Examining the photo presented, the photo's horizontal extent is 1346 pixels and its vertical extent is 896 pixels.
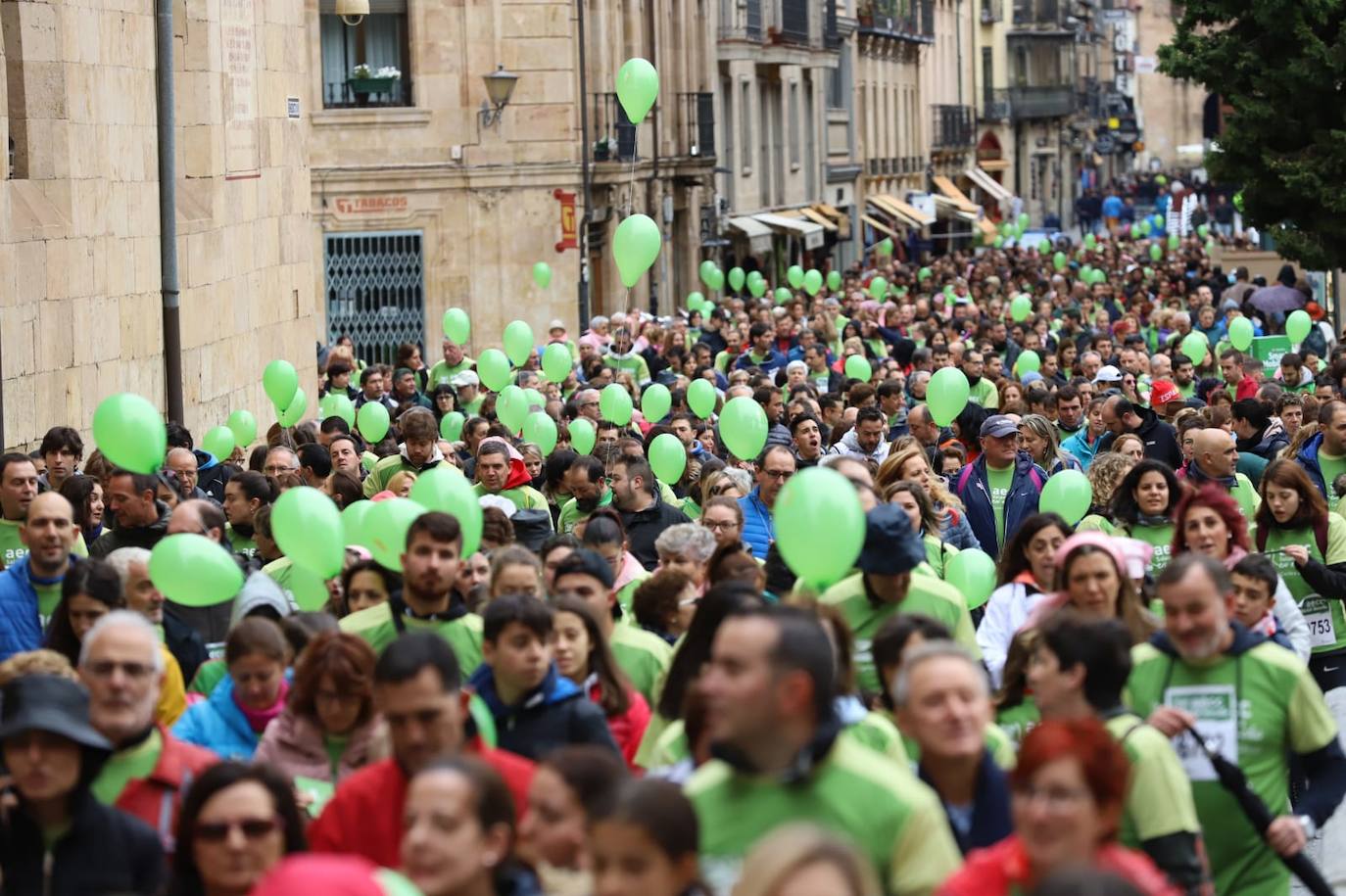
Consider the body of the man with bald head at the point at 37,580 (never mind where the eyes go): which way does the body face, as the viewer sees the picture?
toward the camera

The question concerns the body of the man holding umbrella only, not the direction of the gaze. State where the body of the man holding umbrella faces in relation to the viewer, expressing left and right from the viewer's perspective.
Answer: facing the viewer and to the left of the viewer

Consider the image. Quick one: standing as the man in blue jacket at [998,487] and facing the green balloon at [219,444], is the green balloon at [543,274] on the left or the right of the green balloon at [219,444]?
right

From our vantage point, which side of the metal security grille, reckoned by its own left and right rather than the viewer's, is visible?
front

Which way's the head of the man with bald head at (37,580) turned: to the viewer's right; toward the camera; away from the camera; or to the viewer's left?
toward the camera

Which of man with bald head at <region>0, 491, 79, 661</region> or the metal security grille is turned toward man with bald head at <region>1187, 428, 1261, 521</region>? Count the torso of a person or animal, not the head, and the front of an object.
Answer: the metal security grille

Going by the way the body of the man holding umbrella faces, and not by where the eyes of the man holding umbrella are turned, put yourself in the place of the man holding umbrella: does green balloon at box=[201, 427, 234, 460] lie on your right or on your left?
on your right

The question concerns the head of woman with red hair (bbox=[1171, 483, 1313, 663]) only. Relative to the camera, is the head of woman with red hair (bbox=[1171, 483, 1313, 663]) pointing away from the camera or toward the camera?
toward the camera

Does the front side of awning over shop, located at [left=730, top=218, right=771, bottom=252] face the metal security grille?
no

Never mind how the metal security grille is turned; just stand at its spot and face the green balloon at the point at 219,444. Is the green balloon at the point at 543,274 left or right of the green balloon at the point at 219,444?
left

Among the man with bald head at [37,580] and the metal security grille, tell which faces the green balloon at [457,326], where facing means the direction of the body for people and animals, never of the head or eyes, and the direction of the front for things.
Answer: the metal security grille

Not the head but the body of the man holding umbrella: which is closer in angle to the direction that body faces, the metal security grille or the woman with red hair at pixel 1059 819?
the woman with red hair

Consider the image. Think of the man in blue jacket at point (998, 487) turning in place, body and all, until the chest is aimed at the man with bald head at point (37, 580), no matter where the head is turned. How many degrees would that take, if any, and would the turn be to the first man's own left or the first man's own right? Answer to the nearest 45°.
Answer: approximately 45° to the first man's own right

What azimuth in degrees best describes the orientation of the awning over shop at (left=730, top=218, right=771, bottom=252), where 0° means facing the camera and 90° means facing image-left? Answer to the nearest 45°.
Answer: approximately 315°

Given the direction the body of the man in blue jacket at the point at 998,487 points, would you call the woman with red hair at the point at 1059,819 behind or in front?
in front

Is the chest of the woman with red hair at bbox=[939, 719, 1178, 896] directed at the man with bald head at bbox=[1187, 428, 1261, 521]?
no

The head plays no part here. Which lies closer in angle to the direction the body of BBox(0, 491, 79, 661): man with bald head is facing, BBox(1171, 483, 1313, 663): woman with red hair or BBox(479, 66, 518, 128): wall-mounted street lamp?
the woman with red hair

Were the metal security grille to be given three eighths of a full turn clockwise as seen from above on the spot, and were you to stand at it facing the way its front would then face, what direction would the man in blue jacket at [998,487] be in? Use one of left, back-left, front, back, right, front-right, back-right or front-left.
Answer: back-left

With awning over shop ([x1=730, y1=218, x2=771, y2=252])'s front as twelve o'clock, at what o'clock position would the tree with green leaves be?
The tree with green leaves is roughly at 1 o'clock from the awning over shop.
